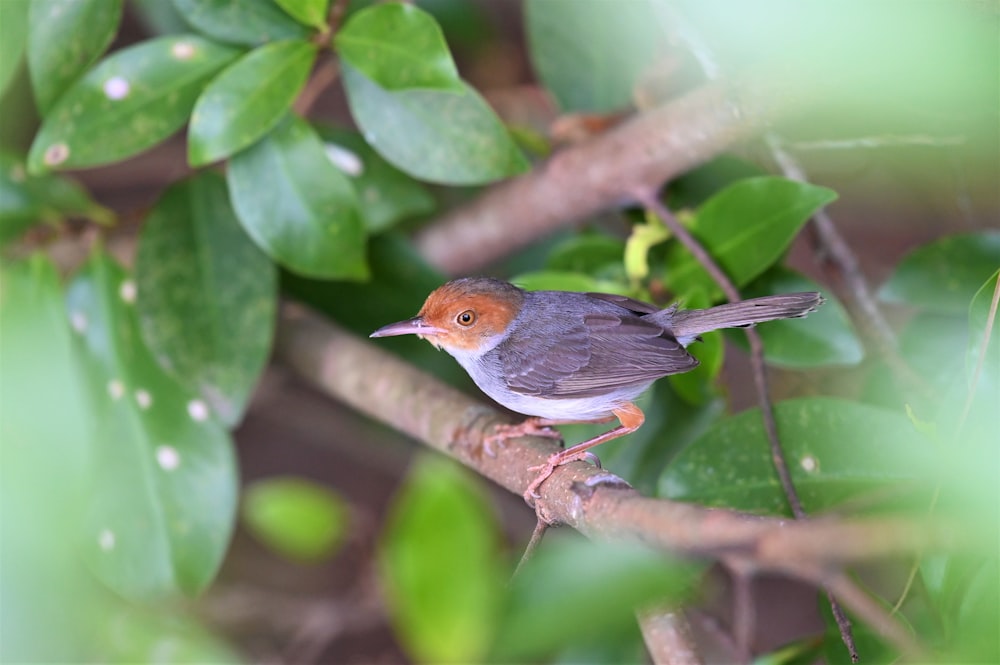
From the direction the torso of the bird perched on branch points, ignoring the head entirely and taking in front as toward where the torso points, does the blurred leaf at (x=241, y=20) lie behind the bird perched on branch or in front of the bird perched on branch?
in front

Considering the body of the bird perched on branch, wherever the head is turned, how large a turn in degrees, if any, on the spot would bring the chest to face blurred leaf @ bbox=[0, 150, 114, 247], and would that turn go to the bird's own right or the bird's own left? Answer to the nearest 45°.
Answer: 0° — it already faces it

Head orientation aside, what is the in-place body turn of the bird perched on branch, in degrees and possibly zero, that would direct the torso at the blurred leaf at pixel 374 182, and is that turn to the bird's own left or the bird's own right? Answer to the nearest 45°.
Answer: approximately 45° to the bird's own right

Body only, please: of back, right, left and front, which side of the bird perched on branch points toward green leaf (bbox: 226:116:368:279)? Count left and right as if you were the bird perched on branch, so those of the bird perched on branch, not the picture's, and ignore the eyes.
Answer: front

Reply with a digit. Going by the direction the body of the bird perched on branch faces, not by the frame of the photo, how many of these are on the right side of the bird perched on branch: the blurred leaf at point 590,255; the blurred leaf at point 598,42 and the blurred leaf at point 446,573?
2

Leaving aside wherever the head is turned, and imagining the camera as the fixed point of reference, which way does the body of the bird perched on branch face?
to the viewer's left

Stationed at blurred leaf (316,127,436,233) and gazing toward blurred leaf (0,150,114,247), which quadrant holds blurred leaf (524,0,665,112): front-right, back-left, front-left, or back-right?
back-right

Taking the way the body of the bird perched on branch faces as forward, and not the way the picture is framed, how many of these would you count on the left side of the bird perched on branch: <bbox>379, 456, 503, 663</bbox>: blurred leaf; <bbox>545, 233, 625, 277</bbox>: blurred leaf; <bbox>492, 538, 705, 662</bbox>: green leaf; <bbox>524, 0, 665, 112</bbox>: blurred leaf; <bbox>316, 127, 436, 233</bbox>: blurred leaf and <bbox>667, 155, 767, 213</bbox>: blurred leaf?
2

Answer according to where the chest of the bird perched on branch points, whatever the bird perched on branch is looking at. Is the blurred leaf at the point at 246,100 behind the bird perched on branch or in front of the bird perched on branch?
in front

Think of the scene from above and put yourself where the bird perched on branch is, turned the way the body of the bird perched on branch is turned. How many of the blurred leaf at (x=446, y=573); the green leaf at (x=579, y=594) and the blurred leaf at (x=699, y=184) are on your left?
2

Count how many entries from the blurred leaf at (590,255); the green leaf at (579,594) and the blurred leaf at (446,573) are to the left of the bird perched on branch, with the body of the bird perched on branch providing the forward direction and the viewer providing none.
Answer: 2

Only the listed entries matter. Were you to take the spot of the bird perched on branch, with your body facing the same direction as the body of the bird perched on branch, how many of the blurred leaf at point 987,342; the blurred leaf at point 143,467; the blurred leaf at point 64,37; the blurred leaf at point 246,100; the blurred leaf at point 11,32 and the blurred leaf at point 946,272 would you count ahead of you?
4

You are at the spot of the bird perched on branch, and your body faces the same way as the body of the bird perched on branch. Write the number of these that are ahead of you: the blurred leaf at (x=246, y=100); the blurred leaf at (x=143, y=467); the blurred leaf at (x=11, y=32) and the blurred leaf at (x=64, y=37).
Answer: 4
